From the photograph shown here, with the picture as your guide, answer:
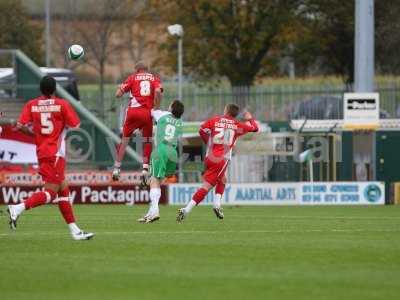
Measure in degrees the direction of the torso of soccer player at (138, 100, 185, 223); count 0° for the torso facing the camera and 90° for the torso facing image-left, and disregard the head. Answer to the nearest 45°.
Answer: approximately 135°

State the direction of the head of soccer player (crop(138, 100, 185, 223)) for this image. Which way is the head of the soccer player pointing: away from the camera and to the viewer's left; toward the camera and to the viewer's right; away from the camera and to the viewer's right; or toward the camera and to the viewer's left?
away from the camera and to the viewer's left

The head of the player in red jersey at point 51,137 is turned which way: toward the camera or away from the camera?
away from the camera

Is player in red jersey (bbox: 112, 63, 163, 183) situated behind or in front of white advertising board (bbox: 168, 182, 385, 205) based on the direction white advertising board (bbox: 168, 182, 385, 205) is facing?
in front

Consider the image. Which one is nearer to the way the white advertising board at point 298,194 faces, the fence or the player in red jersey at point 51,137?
the player in red jersey

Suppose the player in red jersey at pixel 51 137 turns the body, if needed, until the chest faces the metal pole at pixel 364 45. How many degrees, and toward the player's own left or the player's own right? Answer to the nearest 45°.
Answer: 0° — they already face it

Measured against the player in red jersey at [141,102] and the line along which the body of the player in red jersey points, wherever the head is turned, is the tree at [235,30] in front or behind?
in front

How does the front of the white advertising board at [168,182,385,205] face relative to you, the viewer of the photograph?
facing the viewer

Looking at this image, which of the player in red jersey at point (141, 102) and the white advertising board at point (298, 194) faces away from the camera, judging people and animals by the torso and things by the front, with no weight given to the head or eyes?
the player in red jersey

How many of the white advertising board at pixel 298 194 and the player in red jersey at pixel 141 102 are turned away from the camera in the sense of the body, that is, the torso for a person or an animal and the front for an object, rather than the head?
1

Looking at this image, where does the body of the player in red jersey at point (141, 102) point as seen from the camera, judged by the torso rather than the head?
away from the camera

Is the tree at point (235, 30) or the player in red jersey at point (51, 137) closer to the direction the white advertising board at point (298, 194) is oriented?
the player in red jersey

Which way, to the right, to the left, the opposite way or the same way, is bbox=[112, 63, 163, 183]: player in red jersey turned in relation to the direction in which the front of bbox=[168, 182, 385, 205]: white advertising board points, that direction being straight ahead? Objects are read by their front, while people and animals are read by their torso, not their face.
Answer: the opposite way
